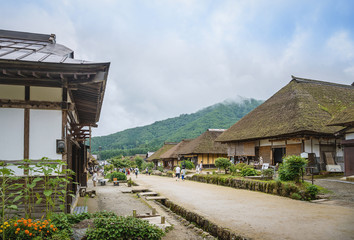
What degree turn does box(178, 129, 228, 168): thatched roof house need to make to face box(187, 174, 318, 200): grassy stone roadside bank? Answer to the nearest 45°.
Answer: approximately 45° to its left

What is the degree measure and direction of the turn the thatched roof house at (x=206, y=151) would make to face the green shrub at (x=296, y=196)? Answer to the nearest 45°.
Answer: approximately 45° to its left

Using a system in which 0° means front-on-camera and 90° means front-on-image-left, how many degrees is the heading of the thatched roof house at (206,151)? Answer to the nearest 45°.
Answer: approximately 45°

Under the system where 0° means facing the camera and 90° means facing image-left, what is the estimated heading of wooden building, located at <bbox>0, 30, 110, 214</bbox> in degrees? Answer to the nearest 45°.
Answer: approximately 270°

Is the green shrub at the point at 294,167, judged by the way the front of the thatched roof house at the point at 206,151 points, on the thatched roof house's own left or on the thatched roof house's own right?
on the thatched roof house's own left

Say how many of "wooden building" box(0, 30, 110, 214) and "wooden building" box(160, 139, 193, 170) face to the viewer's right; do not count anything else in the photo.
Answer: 1

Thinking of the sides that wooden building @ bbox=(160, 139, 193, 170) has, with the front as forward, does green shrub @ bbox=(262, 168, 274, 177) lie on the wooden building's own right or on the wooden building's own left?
on the wooden building's own left

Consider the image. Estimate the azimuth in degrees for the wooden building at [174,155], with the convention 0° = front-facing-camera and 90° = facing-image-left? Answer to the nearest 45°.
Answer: approximately 45°
